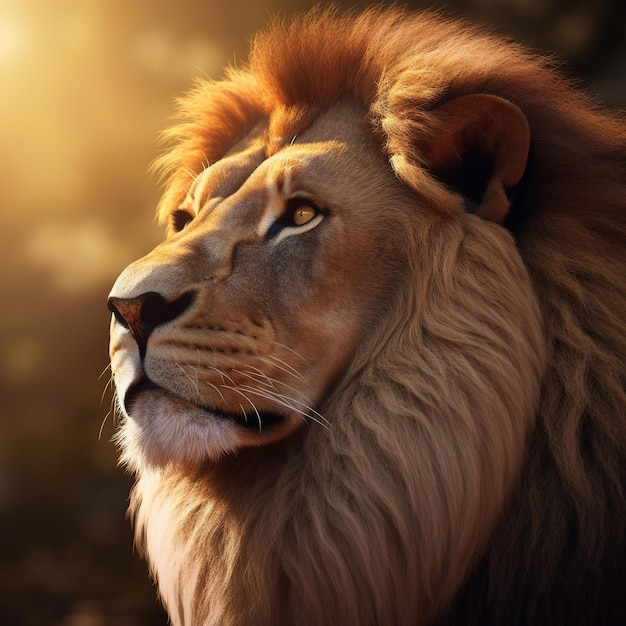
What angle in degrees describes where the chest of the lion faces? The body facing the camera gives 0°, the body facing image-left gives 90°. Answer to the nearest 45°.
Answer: approximately 45°
